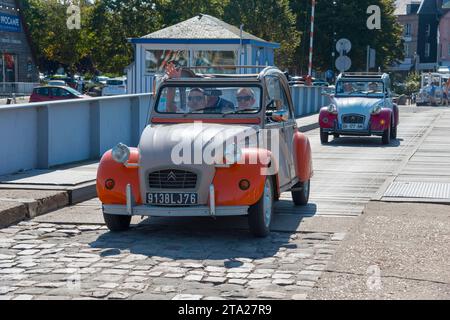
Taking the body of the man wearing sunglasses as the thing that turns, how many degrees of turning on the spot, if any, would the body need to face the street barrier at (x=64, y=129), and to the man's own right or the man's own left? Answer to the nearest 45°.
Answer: approximately 135° to the man's own right

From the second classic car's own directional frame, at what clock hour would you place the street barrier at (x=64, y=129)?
The street barrier is roughly at 1 o'clock from the second classic car.

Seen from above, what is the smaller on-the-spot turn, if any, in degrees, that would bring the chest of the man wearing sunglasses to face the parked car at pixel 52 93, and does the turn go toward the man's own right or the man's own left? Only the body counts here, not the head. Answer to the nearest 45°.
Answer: approximately 180°

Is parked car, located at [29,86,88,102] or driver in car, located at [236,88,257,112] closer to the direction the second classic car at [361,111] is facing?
the driver in car

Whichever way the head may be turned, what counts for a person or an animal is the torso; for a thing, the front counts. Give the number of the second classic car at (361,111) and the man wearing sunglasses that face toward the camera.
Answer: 2

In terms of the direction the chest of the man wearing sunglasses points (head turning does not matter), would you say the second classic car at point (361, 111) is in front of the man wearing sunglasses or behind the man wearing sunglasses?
behind

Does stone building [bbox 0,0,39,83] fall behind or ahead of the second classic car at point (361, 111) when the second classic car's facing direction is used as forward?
behind

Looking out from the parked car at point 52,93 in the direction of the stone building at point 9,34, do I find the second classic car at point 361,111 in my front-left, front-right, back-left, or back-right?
back-right

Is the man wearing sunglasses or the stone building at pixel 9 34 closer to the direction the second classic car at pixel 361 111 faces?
the man wearing sunglasses
